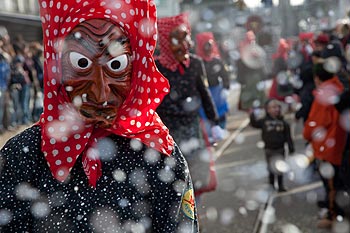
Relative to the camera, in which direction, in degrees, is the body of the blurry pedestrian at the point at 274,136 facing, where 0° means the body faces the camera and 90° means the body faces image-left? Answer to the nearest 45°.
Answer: approximately 0°

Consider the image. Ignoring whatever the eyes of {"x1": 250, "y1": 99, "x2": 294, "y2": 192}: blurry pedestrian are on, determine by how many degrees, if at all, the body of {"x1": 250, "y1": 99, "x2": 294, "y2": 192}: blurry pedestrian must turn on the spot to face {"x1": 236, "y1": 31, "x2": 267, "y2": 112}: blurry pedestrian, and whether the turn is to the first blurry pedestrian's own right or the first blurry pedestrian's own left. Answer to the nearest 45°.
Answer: approximately 180°

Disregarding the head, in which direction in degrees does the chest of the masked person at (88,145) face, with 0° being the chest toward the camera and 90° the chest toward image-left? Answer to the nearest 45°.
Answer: approximately 0°

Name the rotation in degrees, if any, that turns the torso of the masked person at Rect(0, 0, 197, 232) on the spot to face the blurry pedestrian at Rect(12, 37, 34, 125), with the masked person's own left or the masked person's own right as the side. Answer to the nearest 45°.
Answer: approximately 180°

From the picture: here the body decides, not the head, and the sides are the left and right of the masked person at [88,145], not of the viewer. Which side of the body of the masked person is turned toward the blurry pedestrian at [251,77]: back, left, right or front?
back

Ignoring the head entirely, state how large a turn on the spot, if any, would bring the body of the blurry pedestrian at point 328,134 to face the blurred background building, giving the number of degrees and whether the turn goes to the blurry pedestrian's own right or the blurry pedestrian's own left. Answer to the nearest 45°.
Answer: approximately 90° to the blurry pedestrian's own right

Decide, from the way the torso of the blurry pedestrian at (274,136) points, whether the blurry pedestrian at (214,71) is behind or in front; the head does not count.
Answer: behind

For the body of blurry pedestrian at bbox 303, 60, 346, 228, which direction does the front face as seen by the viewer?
to the viewer's left

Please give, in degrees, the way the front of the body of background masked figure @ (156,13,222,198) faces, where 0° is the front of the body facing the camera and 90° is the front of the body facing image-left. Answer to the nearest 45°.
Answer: approximately 315°
